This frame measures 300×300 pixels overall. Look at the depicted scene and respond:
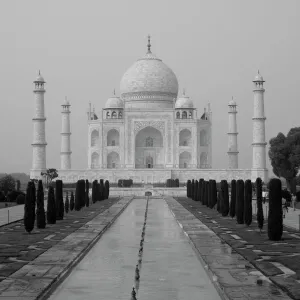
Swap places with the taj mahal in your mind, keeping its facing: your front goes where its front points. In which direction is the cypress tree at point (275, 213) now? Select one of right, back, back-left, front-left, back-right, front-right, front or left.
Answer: front

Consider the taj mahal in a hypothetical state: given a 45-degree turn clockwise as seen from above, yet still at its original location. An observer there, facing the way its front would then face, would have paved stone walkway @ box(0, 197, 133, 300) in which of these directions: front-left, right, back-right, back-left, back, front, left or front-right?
front-left

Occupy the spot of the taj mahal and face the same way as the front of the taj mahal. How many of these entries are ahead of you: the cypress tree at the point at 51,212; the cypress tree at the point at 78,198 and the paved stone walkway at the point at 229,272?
3

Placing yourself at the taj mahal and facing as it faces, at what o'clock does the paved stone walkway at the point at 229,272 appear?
The paved stone walkway is roughly at 12 o'clock from the taj mahal.

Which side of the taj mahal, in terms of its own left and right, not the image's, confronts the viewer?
front

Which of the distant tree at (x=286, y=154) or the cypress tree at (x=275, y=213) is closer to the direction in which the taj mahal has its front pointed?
the cypress tree

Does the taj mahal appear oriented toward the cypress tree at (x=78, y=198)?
yes

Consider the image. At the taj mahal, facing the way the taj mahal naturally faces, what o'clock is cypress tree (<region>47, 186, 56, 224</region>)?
The cypress tree is roughly at 12 o'clock from the taj mahal.

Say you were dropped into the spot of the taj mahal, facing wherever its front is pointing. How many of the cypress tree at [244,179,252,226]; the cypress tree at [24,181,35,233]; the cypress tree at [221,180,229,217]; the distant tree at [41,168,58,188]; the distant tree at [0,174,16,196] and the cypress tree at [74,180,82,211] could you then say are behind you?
0

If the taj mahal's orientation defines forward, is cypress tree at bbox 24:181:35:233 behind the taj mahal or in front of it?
in front

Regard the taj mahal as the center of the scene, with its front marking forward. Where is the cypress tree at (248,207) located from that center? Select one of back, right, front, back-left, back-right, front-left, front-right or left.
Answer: front

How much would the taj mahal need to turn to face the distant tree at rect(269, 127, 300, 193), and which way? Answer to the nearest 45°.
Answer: approximately 45° to its left

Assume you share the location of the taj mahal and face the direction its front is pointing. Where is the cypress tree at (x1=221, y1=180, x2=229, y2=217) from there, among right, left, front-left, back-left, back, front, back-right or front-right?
front
